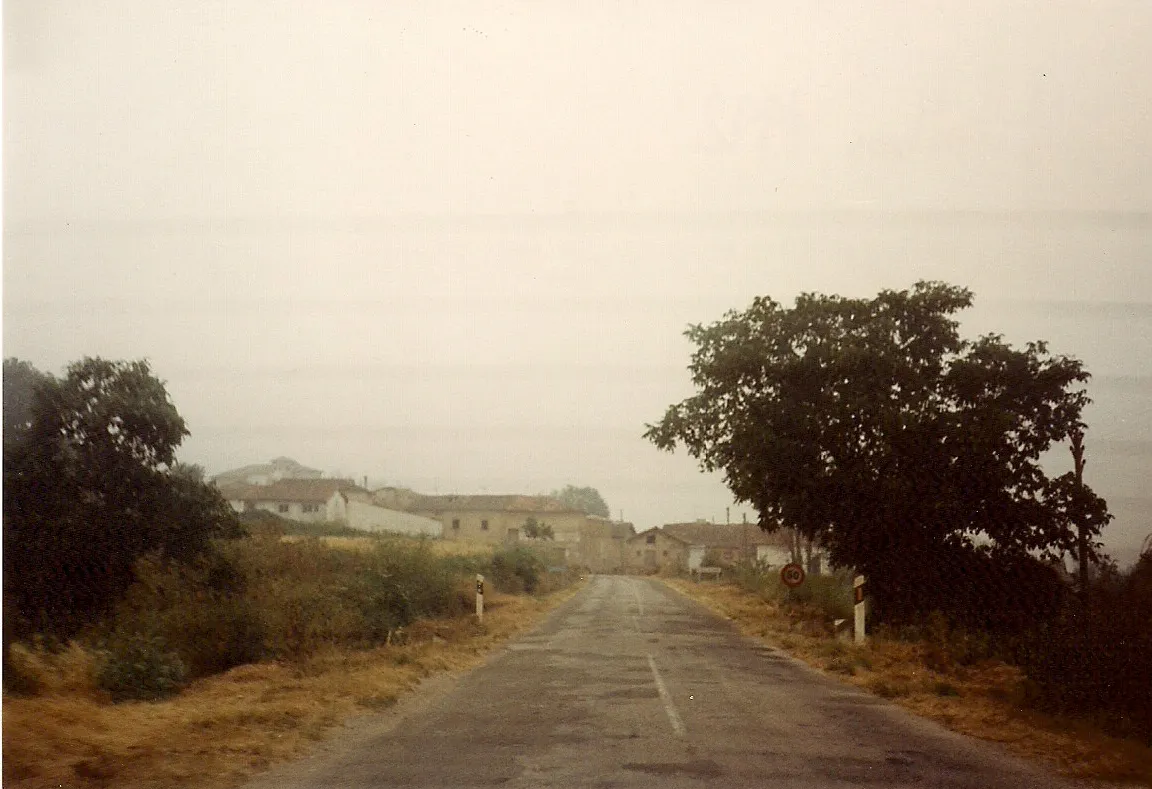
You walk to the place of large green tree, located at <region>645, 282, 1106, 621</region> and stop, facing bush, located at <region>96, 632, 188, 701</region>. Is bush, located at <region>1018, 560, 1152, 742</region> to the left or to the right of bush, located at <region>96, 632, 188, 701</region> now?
left

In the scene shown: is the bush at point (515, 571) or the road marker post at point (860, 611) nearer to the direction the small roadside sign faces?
the road marker post

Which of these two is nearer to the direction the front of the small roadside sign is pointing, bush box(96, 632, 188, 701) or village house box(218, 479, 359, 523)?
the bush

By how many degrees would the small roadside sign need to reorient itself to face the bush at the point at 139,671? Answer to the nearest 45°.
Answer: approximately 45° to its right

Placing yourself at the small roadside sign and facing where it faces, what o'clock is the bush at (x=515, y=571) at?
The bush is roughly at 5 o'clock from the small roadside sign.

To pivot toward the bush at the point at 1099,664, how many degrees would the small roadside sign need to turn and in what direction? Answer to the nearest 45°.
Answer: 0° — it already faces it

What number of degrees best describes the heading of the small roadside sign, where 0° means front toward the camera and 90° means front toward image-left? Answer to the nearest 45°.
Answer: approximately 0°

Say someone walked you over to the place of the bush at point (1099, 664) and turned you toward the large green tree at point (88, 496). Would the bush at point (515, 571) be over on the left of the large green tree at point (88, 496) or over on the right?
right

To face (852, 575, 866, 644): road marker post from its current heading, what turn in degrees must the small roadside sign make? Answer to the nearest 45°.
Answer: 0° — it already faces it
